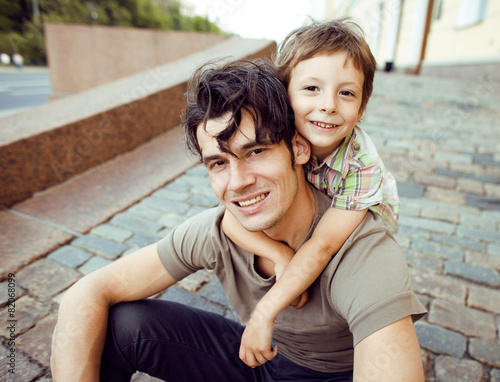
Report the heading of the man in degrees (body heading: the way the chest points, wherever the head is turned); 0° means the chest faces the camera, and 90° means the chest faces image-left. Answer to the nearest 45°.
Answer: approximately 45°

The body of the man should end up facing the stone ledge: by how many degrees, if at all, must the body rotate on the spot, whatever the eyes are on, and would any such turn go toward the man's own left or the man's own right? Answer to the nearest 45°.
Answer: approximately 90° to the man's own right

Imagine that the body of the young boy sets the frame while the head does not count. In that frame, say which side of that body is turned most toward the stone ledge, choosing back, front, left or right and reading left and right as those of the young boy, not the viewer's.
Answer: right

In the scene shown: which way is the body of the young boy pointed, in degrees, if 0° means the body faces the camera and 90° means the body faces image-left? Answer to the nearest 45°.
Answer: approximately 45°
